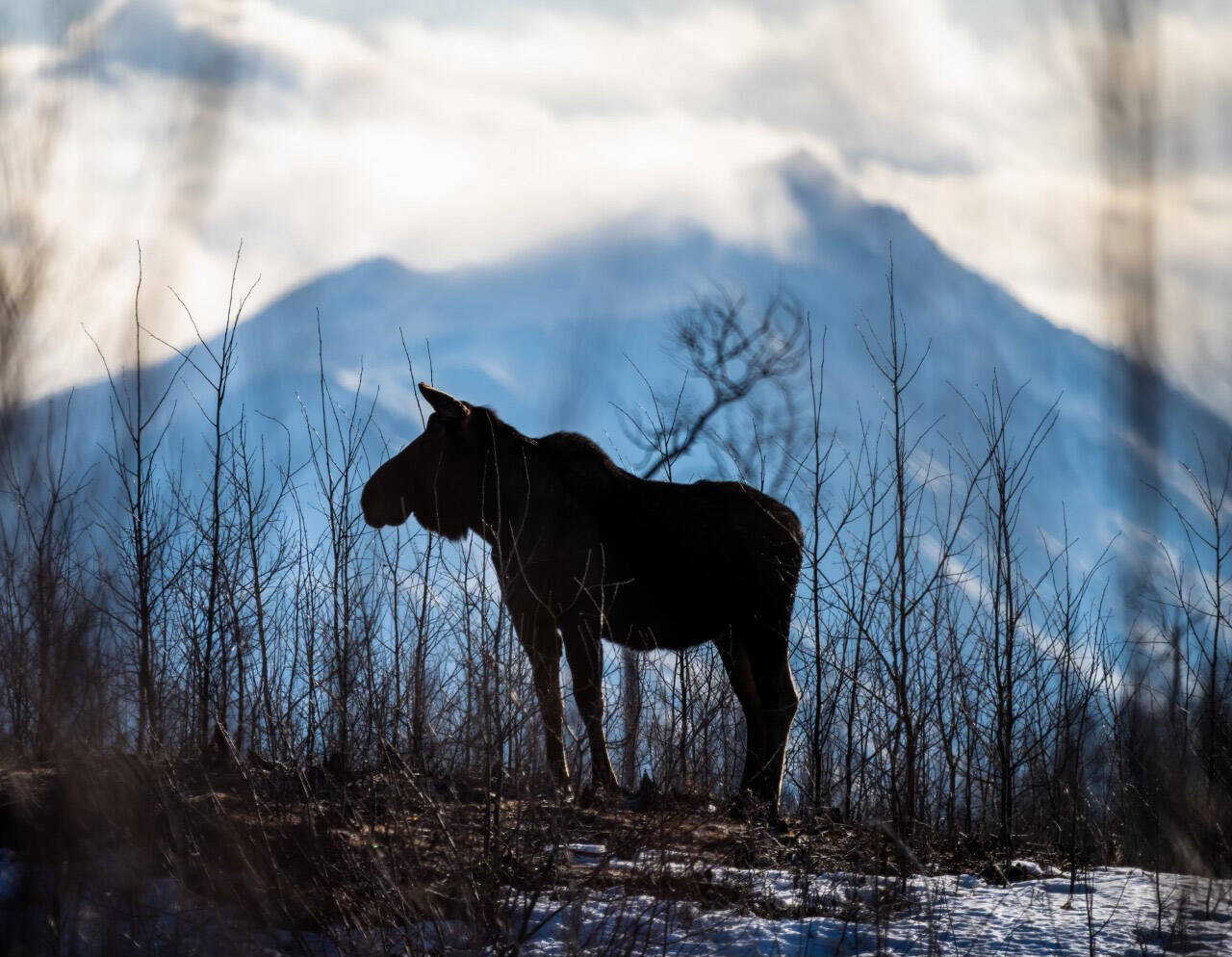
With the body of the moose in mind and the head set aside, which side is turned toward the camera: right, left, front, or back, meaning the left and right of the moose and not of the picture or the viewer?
left
